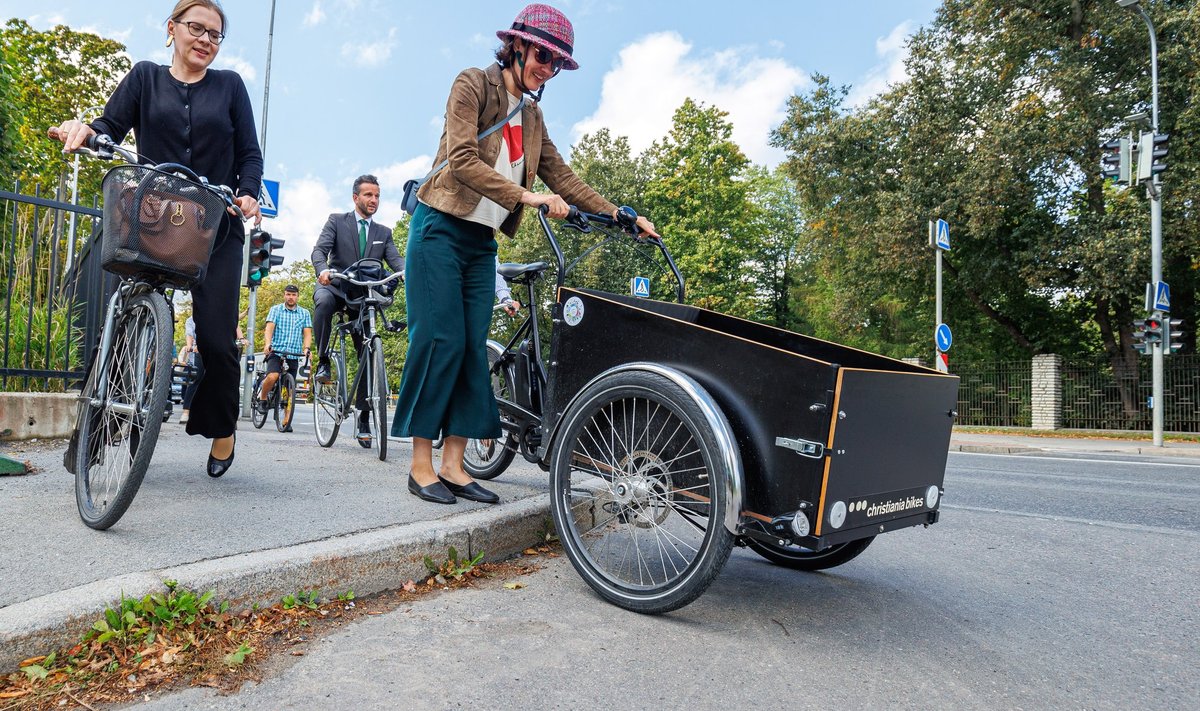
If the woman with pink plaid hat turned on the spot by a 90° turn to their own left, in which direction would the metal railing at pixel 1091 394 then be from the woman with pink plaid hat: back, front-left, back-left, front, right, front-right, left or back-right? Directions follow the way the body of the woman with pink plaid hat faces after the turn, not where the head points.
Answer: front

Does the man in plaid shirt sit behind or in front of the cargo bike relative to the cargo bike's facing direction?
behind

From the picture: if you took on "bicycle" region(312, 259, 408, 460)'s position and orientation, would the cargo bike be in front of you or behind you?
in front

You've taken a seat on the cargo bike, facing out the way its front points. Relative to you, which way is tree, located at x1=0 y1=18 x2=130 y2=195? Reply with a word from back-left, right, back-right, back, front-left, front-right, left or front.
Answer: back

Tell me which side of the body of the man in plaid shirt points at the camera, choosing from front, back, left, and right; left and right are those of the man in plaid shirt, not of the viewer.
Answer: front

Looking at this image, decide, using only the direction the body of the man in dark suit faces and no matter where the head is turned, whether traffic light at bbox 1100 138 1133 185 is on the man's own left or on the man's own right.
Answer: on the man's own left

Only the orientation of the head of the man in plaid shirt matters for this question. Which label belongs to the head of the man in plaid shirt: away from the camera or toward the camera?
toward the camera

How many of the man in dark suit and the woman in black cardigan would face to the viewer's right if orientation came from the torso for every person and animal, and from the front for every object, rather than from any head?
0

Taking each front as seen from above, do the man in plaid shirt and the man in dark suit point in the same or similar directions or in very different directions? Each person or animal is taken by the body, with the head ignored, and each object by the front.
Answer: same or similar directions

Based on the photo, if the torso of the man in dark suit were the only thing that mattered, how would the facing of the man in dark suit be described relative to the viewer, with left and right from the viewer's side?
facing the viewer
